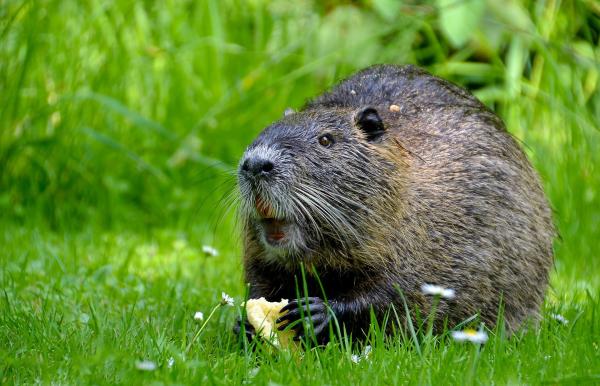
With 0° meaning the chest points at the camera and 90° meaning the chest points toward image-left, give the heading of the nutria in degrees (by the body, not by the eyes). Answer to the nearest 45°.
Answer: approximately 45°

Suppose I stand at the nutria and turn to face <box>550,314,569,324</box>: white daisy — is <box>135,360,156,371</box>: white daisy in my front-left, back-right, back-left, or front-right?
back-right

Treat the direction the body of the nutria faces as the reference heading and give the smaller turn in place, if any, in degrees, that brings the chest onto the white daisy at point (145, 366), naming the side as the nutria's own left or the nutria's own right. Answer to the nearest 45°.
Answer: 0° — it already faces it

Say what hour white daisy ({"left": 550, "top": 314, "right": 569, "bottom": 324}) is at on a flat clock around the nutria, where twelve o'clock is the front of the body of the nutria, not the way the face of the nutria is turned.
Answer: The white daisy is roughly at 7 o'clock from the nutria.
